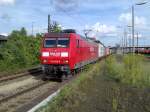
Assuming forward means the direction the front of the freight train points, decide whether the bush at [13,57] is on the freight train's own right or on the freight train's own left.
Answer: on the freight train's own right

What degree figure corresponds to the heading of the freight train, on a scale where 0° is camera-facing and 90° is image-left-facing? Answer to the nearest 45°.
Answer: approximately 45°
